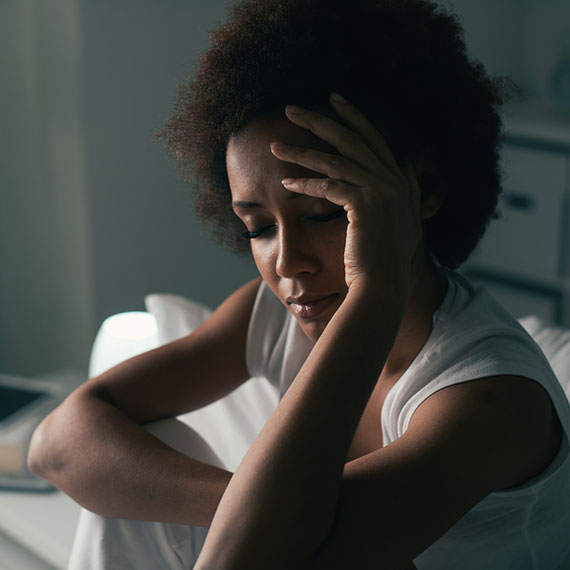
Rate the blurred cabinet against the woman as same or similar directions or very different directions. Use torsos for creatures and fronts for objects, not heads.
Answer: same or similar directions

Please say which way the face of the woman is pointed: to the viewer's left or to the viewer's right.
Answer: to the viewer's left

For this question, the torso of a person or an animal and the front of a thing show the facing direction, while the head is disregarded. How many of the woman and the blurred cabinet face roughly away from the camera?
0

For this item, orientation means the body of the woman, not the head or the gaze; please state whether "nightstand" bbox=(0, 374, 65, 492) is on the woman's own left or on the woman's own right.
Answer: on the woman's own right

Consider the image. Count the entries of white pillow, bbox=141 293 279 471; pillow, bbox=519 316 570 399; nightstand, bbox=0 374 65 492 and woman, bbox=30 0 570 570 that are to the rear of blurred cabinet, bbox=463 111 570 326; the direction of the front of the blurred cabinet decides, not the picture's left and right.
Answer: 0

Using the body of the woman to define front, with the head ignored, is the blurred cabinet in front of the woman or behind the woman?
behind

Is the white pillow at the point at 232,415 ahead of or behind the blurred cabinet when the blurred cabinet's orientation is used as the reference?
ahead

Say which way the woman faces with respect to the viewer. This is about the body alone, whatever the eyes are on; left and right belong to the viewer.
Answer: facing the viewer and to the left of the viewer

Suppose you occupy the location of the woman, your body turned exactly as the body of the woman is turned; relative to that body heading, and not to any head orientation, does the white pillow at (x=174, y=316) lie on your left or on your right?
on your right

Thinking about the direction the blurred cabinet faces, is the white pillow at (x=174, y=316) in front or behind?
in front
